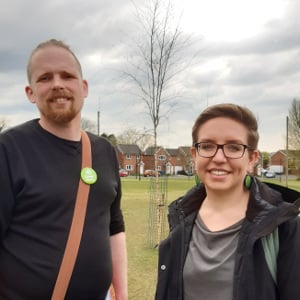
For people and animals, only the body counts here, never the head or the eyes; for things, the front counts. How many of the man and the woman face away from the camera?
0

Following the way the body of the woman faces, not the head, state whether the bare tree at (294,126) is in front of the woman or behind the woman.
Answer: behind

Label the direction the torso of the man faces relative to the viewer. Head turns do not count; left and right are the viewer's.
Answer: facing the viewer and to the right of the viewer

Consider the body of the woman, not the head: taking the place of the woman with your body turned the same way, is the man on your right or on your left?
on your right

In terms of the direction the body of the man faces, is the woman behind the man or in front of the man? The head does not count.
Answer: in front
